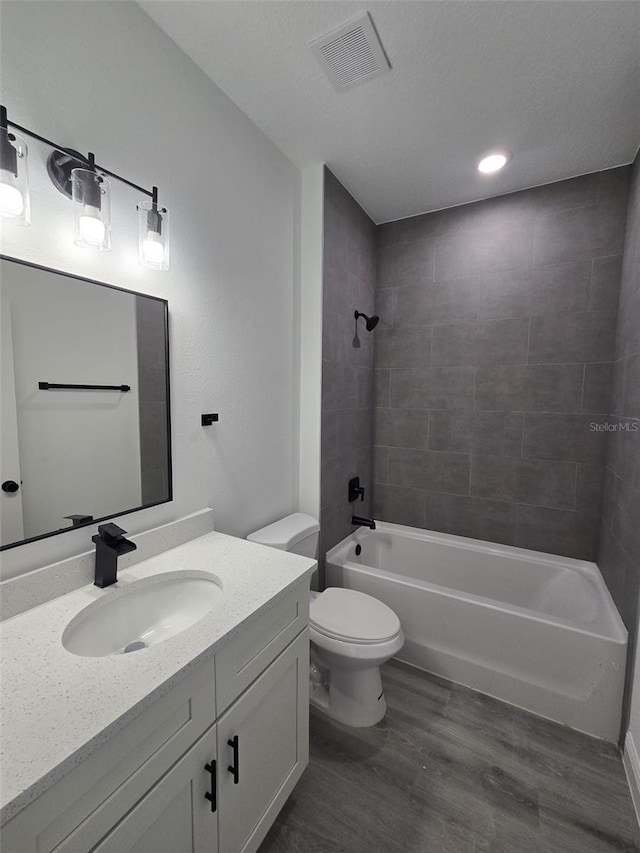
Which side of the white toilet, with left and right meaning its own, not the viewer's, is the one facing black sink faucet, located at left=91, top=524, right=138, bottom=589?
right

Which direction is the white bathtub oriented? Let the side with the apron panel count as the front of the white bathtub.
toward the camera

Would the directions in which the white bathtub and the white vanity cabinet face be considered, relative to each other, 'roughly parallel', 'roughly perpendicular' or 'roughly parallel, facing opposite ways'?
roughly perpendicular

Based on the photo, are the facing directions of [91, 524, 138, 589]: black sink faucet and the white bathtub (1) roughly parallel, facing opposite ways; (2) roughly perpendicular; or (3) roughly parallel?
roughly perpendicular

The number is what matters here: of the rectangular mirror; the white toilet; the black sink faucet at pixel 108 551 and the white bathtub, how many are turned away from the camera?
0

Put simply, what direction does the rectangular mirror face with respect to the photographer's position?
facing the viewer and to the right of the viewer

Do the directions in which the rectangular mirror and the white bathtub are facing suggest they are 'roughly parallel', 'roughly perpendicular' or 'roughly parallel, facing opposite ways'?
roughly perpendicular

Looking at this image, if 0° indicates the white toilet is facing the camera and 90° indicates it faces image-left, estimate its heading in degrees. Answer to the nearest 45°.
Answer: approximately 315°

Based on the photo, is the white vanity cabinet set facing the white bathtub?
no

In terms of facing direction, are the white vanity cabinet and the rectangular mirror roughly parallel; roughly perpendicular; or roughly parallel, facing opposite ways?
roughly parallel
